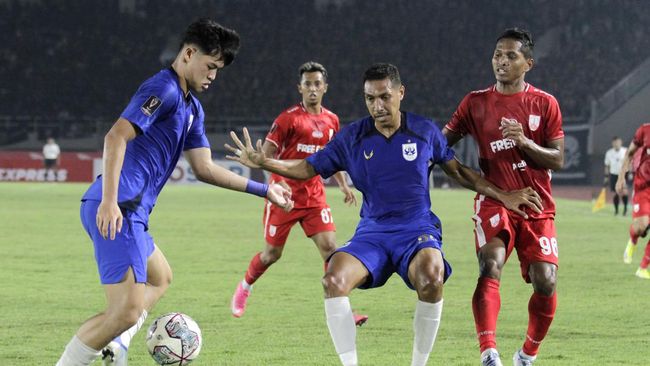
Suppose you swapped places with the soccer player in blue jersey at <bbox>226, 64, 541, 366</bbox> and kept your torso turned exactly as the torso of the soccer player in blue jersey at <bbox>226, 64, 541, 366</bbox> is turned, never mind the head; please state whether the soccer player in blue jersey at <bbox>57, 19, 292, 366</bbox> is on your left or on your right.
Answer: on your right

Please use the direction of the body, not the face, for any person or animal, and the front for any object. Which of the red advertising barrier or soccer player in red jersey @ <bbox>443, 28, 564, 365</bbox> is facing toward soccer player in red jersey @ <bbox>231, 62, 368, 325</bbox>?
the red advertising barrier

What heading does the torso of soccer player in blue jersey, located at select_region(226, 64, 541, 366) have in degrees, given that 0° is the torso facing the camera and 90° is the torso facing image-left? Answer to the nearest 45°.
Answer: approximately 0°

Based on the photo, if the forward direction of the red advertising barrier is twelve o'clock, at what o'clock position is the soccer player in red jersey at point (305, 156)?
The soccer player in red jersey is roughly at 12 o'clock from the red advertising barrier.

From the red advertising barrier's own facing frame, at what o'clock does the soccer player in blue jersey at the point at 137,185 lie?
The soccer player in blue jersey is roughly at 12 o'clock from the red advertising barrier.

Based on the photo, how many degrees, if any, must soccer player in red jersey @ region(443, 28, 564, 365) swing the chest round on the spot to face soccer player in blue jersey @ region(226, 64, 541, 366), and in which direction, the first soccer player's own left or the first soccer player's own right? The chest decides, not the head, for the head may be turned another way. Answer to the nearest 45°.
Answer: approximately 45° to the first soccer player's own right

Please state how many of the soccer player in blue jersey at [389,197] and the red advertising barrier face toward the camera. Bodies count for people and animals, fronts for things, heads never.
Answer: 2

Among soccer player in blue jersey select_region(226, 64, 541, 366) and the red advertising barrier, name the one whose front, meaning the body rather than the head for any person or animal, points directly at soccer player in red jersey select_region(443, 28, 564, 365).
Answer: the red advertising barrier

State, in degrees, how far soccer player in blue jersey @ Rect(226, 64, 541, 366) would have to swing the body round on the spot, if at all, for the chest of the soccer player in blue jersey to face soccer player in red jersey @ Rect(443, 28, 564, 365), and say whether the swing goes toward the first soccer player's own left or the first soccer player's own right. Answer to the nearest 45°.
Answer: approximately 135° to the first soccer player's own left
